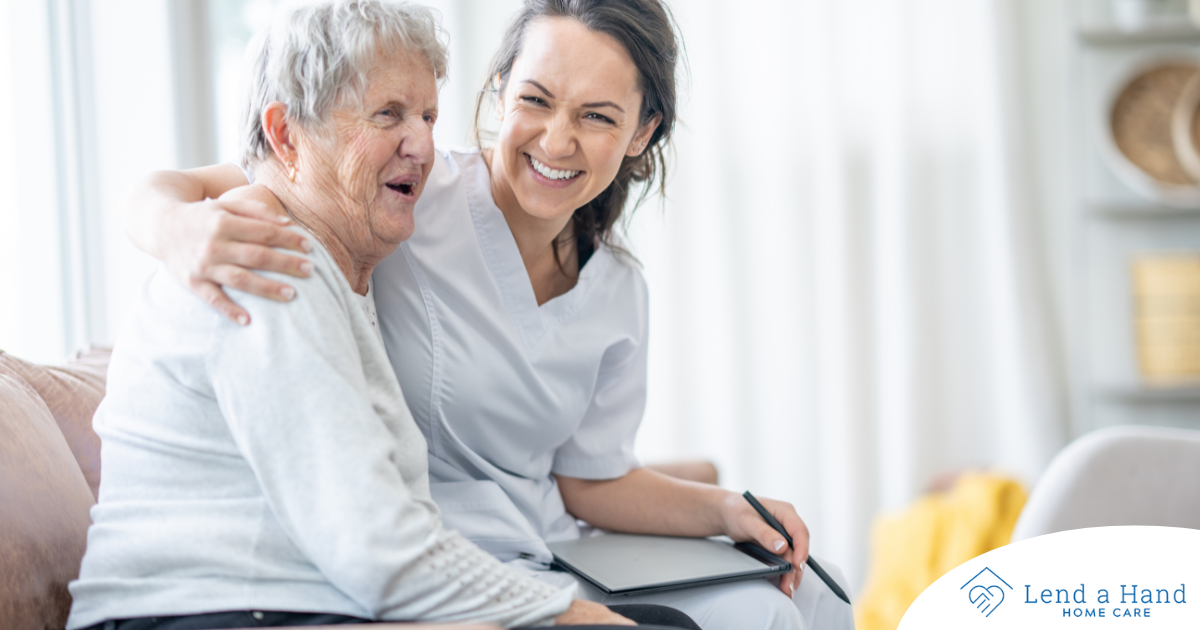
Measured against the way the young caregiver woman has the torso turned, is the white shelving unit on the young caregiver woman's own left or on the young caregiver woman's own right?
on the young caregiver woman's own left

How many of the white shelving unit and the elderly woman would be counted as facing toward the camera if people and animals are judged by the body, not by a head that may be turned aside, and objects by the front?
1

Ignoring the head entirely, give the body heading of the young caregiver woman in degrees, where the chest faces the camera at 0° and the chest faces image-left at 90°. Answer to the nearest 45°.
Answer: approximately 315°

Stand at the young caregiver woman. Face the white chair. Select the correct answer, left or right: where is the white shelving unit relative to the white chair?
left

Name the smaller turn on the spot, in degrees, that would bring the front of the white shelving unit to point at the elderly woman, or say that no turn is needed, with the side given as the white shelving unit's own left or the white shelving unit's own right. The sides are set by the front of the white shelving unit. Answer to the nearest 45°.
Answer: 0° — it already faces them

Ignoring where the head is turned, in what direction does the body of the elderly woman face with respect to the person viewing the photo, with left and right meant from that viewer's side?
facing to the right of the viewer

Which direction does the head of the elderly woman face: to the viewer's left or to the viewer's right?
to the viewer's right

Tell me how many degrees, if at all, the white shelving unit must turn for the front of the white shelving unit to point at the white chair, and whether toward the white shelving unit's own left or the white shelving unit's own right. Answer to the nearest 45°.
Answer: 0° — it already faces it
